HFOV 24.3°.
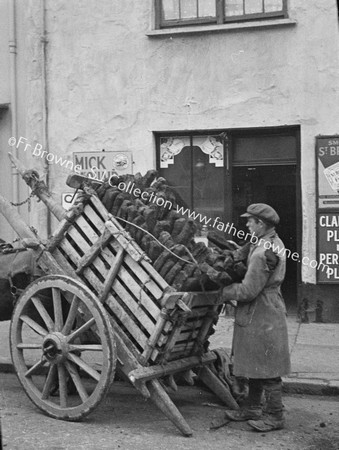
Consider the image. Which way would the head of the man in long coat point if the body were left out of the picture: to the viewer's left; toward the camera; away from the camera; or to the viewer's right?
to the viewer's left

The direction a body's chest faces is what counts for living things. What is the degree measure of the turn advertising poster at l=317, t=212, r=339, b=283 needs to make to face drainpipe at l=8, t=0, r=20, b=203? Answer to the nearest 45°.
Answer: approximately 90° to its right

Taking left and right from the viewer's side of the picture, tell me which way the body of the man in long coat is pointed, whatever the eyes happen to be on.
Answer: facing to the left of the viewer

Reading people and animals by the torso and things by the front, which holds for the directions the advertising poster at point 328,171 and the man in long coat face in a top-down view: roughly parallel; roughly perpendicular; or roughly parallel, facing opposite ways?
roughly perpendicular

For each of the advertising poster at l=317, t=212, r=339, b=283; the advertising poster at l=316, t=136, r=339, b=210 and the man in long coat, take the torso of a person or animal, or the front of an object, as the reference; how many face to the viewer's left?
1

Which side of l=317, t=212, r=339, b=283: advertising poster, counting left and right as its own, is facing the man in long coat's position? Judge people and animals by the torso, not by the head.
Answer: front

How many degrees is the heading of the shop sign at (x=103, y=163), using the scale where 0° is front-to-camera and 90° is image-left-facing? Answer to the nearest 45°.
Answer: approximately 0°

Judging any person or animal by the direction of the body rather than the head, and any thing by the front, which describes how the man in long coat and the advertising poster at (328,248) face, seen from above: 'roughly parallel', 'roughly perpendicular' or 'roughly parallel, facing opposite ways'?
roughly perpendicular

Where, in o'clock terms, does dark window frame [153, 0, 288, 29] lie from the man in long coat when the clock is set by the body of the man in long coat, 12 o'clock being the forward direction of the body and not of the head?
The dark window frame is roughly at 3 o'clock from the man in long coat.
